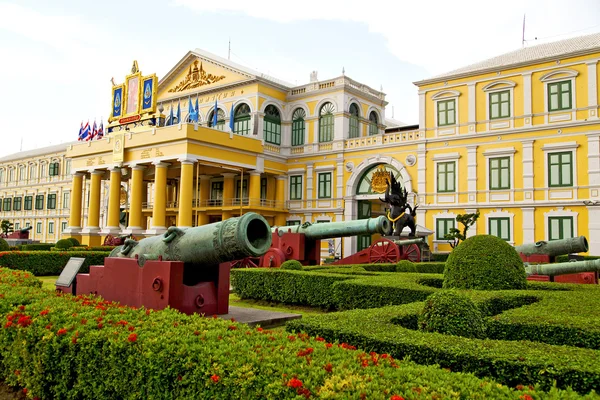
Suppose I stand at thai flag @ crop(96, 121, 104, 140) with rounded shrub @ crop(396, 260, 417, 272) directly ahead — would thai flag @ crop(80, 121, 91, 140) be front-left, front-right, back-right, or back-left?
back-right

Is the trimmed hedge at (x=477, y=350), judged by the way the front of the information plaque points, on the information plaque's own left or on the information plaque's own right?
on the information plaque's own left

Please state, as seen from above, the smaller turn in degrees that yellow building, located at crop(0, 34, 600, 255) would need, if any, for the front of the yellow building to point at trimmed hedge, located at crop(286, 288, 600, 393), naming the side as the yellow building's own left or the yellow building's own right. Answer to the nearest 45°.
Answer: approximately 45° to the yellow building's own left

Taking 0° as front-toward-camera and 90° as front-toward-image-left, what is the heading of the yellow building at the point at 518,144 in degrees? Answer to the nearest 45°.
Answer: approximately 45°

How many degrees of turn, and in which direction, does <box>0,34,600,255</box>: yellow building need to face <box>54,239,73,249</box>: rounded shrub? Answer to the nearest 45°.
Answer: approximately 45° to its right

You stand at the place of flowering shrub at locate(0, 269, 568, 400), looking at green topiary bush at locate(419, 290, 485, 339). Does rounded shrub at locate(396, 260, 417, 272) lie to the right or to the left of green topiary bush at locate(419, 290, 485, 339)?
left
